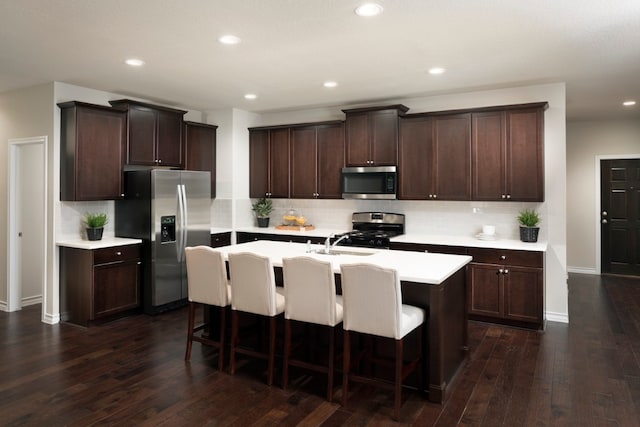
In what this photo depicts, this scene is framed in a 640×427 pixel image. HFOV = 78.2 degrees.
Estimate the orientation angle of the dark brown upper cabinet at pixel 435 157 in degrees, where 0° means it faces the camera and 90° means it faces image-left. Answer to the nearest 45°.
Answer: approximately 0°

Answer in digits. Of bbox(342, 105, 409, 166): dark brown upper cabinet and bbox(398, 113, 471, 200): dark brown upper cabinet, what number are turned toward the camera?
2

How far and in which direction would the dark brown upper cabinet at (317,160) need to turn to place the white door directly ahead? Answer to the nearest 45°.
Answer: approximately 45° to its right

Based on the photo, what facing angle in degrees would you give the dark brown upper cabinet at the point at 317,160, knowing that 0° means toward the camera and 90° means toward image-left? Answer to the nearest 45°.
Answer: approximately 45°

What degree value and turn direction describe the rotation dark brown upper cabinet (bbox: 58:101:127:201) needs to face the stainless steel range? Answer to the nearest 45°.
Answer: approximately 45° to its left

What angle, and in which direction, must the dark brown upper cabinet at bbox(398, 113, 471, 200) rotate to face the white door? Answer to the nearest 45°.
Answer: approximately 90° to its right
